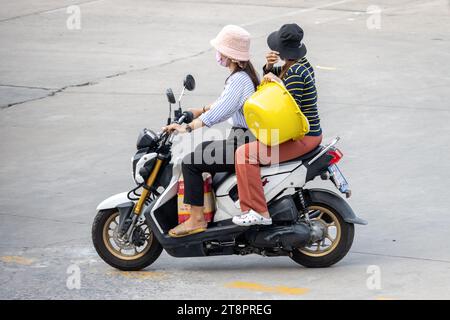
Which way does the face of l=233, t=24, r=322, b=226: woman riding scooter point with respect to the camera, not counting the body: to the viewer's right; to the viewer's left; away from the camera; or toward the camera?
to the viewer's left

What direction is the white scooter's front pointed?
to the viewer's left

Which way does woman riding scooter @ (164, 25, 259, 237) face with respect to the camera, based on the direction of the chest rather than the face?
to the viewer's left

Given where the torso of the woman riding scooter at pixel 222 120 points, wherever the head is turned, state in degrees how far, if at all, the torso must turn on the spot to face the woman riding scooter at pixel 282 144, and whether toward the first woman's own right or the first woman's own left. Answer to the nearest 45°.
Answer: approximately 180°

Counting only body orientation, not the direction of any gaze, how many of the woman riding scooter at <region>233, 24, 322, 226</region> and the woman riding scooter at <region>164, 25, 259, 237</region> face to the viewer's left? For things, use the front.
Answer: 2

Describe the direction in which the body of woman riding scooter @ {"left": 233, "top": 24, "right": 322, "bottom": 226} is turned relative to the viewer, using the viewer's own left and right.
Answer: facing to the left of the viewer

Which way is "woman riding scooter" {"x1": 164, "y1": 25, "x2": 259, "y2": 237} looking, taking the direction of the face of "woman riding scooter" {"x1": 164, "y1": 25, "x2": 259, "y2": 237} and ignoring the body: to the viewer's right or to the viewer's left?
to the viewer's left
